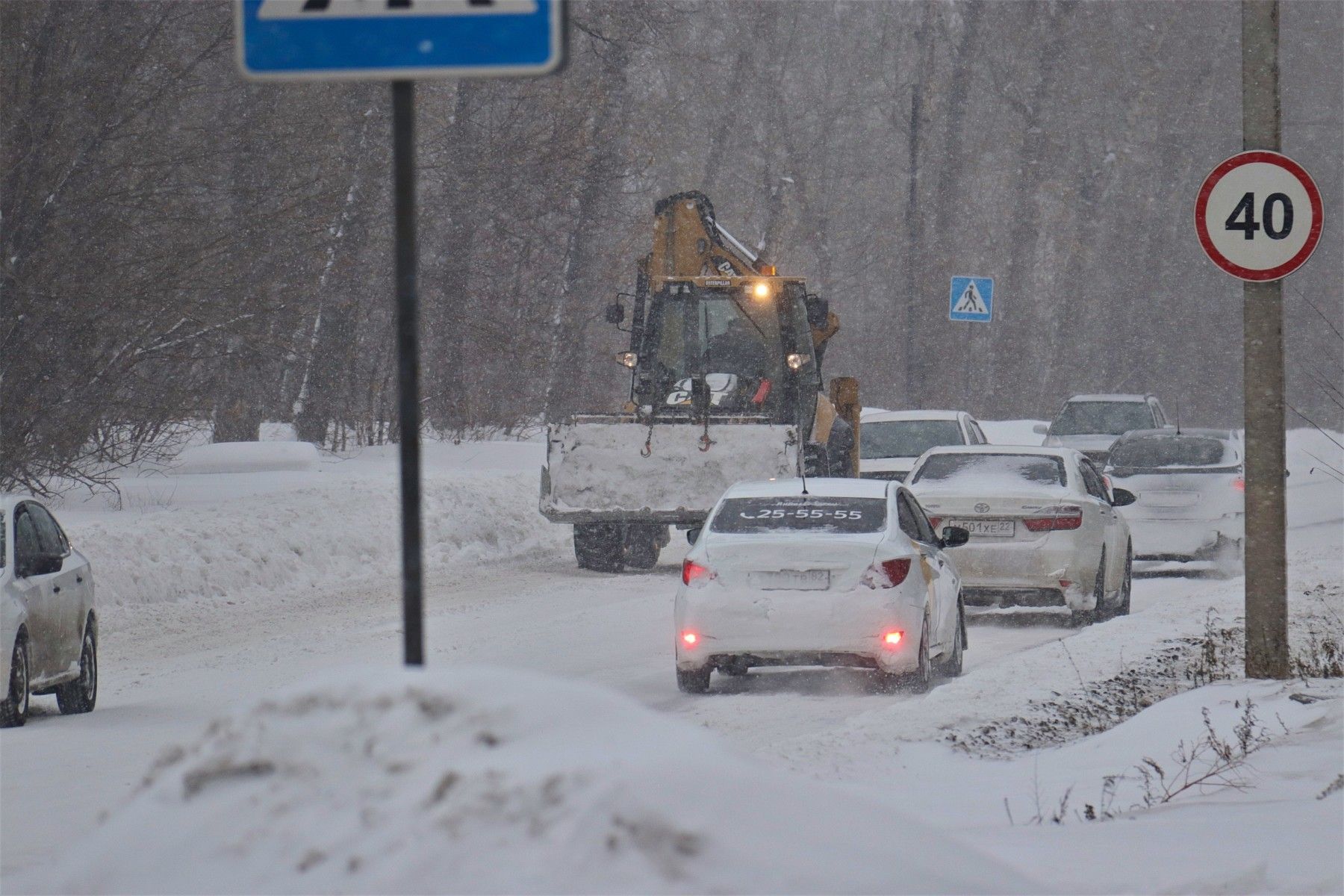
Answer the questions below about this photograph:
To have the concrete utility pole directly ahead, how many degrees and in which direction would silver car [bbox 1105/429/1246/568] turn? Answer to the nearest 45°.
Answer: approximately 180°

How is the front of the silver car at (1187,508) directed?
away from the camera

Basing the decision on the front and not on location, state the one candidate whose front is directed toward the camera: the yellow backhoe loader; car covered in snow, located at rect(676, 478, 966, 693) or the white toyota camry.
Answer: the yellow backhoe loader

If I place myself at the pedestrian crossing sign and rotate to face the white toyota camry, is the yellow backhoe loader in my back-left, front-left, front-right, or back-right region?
front-right

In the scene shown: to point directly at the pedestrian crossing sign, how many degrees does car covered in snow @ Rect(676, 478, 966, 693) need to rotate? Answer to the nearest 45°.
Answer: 0° — it already faces it

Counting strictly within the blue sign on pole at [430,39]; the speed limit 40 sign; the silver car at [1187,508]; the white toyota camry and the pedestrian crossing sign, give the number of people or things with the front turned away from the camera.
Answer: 2

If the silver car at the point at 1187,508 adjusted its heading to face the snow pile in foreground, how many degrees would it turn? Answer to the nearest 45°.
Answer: approximately 180°

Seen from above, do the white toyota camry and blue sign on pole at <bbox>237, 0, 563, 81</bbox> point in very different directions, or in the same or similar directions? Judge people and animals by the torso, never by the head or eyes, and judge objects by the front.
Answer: very different directions

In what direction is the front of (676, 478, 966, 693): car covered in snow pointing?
away from the camera

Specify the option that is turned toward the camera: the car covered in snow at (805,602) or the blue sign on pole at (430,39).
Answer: the blue sign on pole

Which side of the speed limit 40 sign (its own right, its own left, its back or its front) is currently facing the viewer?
front

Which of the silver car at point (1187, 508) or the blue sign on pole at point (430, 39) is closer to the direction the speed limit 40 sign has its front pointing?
the blue sign on pole

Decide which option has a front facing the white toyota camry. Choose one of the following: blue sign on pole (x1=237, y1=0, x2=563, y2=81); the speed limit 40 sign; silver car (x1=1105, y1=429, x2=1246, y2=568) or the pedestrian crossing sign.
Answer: the pedestrian crossing sign

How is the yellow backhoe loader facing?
toward the camera

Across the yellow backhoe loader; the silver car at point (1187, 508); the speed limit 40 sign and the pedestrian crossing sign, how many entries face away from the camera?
1

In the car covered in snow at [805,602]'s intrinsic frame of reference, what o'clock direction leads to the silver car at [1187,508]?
The silver car is roughly at 1 o'clock from the car covered in snow.

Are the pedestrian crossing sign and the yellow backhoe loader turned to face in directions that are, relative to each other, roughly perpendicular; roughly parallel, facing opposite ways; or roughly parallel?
roughly parallel

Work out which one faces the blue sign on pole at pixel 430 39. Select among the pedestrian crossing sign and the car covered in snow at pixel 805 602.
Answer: the pedestrian crossing sign

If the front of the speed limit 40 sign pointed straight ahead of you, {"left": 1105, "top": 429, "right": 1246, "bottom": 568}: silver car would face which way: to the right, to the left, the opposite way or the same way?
the opposite way

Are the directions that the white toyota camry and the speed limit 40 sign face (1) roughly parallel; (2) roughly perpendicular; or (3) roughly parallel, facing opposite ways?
roughly parallel, facing opposite ways

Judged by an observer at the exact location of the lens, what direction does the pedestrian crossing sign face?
facing the viewer
